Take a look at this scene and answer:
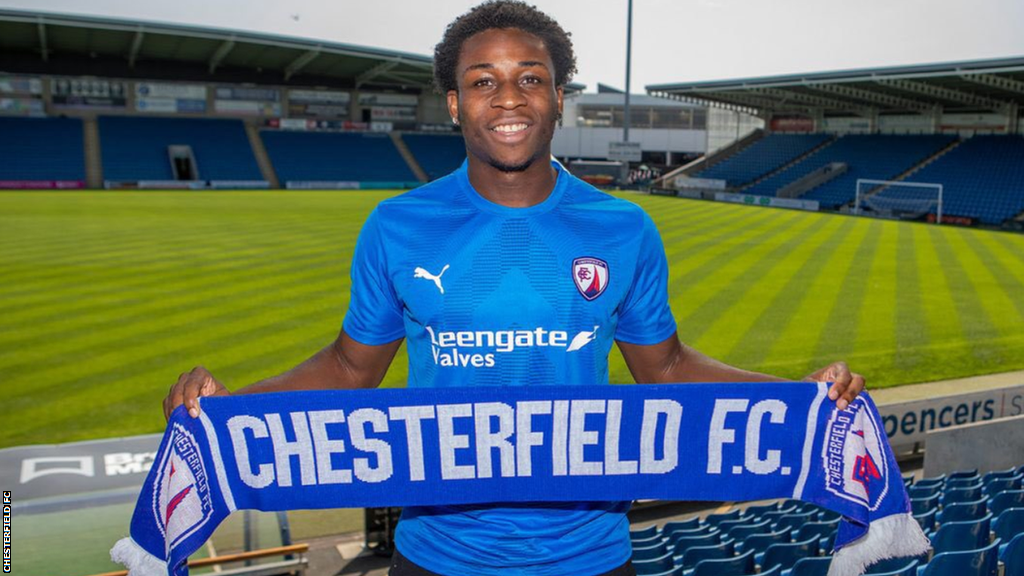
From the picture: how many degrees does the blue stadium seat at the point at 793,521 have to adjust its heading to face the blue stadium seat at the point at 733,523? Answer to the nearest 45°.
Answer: approximately 45° to its left

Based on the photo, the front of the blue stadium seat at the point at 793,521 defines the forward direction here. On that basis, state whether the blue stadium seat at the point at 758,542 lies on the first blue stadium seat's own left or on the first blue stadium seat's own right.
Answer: on the first blue stadium seat's own left

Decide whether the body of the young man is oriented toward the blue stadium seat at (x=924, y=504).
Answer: no

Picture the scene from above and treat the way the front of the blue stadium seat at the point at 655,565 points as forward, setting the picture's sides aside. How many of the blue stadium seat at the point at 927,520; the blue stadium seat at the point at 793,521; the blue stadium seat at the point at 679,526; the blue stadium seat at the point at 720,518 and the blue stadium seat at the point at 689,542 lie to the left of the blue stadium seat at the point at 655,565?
0

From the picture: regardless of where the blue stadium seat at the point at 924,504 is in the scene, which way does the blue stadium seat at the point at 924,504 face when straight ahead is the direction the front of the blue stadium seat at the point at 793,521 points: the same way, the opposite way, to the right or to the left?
the same way

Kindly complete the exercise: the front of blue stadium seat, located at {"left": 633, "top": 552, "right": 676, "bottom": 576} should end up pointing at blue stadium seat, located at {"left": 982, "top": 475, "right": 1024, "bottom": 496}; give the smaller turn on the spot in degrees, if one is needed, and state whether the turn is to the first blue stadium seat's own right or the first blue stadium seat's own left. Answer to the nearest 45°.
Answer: approximately 90° to the first blue stadium seat's own right

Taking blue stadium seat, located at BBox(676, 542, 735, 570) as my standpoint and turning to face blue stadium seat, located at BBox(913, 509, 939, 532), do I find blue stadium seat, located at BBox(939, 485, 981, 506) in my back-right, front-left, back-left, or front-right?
front-left

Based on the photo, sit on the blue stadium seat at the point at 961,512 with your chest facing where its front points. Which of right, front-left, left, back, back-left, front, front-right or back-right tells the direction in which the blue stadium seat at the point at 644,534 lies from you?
front-left

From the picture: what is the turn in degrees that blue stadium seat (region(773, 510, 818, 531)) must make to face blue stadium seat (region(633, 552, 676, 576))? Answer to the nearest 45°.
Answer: approximately 90° to its left

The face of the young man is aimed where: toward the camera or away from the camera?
toward the camera

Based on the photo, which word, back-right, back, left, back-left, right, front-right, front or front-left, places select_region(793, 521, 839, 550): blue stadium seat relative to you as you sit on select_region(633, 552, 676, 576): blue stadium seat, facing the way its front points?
right

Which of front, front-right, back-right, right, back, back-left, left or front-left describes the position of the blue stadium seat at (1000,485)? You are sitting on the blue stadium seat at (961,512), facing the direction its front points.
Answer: front-right

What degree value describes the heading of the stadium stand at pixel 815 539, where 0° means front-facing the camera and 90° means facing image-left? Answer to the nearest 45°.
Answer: approximately 135°

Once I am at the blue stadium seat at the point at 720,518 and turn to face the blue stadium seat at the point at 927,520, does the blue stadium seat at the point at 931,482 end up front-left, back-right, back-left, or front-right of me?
front-left

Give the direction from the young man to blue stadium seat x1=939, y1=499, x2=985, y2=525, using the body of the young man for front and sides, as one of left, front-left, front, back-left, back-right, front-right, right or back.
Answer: back-left

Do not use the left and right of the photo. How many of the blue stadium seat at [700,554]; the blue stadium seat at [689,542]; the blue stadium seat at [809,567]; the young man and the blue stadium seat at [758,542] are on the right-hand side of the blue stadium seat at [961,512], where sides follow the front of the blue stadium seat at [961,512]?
0

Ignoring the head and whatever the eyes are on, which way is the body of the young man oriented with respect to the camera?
toward the camera

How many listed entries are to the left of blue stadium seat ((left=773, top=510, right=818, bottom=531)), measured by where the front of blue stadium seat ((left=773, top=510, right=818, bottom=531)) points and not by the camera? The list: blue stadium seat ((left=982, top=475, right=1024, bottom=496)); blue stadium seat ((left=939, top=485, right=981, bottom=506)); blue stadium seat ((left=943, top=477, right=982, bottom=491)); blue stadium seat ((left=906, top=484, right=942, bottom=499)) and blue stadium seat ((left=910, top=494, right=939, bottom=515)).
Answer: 0

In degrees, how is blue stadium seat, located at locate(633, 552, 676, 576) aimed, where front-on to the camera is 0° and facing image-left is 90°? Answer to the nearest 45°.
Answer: approximately 135°

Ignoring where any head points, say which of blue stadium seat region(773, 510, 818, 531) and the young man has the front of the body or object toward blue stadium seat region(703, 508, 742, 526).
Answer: blue stadium seat region(773, 510, 818, 531)

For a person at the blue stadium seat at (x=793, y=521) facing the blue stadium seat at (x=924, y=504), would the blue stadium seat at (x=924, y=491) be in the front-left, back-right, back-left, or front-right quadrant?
front-left
